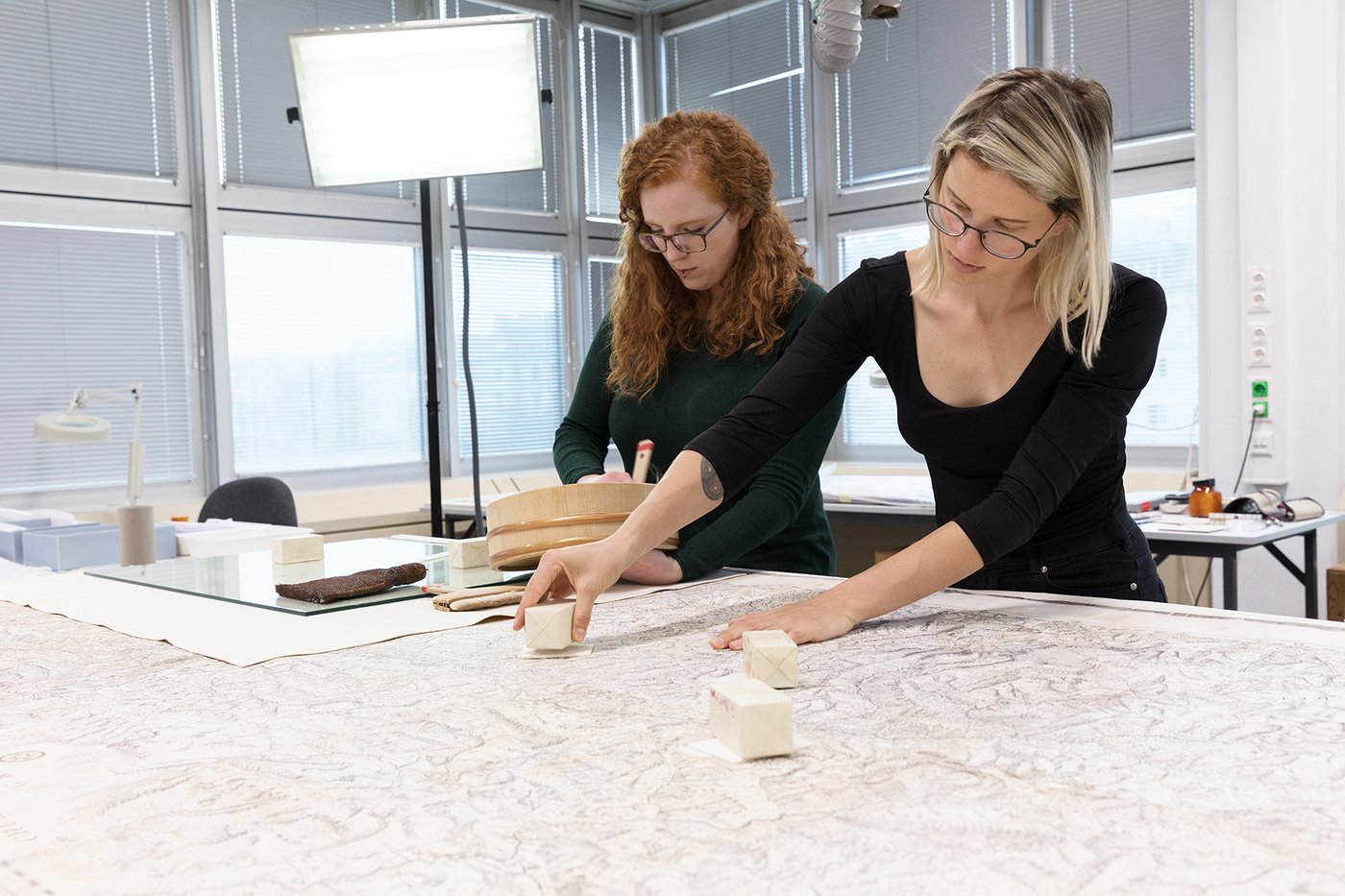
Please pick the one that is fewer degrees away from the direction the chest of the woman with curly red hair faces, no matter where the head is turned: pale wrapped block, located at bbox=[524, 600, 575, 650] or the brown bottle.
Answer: the pale wrapped block

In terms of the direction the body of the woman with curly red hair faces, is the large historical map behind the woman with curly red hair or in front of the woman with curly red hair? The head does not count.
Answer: in front

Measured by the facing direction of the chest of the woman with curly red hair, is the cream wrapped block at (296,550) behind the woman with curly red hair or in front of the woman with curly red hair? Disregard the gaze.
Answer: in front

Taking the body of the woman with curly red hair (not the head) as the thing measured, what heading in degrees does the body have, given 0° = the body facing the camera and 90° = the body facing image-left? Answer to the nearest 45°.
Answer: approximately 45°

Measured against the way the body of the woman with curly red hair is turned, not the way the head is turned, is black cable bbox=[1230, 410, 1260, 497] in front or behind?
behind

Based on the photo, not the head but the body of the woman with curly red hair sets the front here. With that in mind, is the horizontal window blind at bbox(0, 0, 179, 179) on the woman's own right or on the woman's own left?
on the woman's own right

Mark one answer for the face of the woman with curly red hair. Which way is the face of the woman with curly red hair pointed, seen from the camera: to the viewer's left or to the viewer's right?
to the viewer's left

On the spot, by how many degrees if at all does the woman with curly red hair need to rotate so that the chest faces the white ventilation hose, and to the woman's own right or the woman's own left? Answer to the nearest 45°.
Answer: approximately 135° to the woman's own right

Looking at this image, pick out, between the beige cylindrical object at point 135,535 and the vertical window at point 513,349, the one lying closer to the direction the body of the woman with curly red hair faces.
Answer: the beige cylindrical object

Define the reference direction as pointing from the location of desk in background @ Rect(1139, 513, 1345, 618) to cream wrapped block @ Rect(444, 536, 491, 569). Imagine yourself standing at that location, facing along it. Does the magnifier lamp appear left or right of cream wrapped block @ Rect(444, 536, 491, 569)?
right

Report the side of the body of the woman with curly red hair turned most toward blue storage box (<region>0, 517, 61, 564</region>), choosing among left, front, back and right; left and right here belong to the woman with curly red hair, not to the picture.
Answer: right

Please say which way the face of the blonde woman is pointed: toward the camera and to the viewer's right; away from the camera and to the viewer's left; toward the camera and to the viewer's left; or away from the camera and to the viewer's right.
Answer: toward the camera and to the viewer's left
